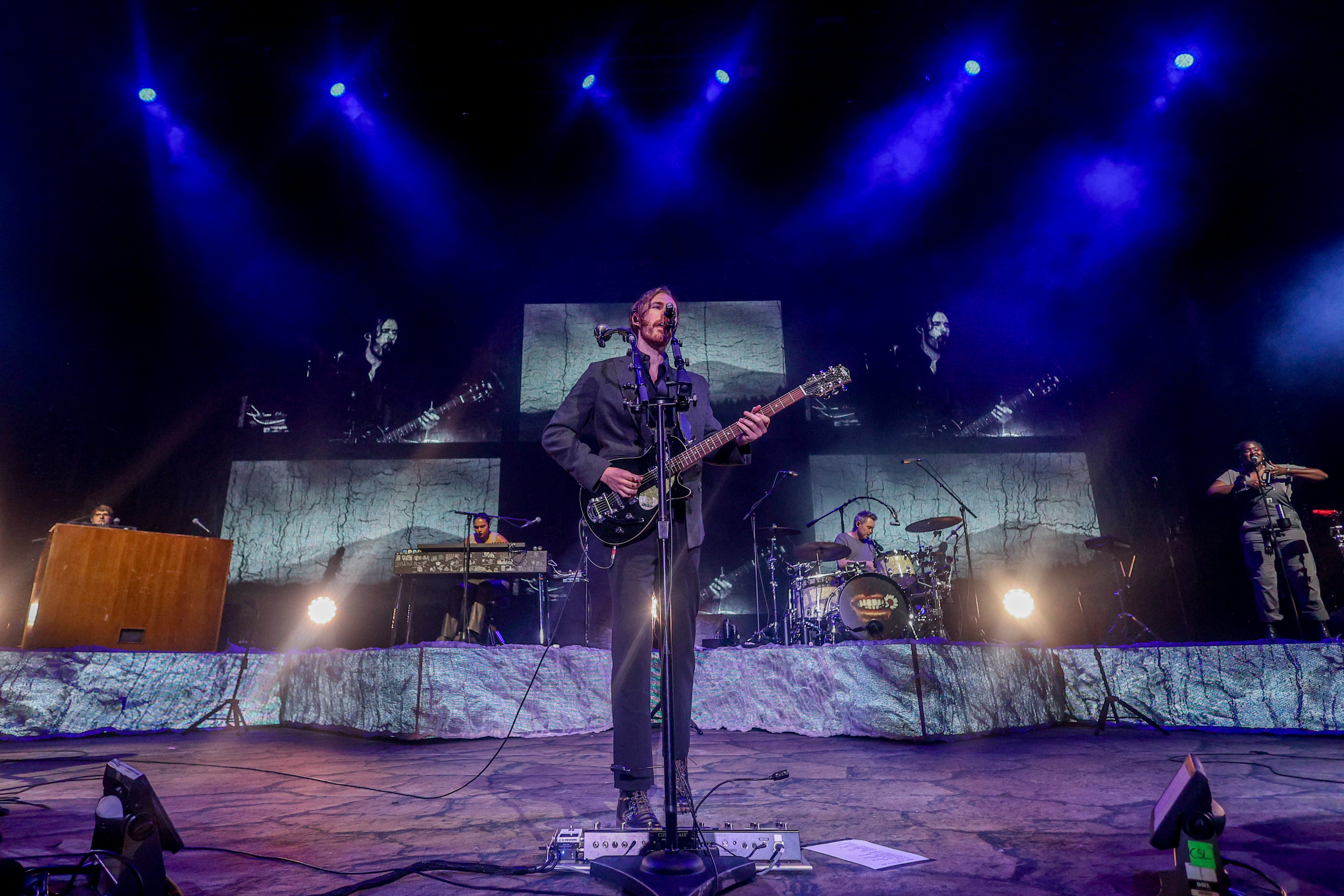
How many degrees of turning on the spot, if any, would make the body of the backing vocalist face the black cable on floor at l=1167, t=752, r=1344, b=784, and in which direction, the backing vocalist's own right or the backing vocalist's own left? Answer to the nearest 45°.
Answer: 0° — they already face it

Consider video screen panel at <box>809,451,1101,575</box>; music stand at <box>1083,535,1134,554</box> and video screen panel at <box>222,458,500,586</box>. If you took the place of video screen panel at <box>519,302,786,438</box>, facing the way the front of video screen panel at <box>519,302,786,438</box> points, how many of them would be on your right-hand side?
1

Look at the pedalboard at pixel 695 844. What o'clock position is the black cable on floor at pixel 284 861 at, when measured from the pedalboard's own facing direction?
The black cable on floor is roughly at 9 o'clock from the pedalboard.

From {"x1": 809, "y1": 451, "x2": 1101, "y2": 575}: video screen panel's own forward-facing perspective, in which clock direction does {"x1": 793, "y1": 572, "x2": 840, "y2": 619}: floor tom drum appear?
The floor tom drum is roughly at 1 o'clock from the video screen panel.

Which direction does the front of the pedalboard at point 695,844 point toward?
away from the camera

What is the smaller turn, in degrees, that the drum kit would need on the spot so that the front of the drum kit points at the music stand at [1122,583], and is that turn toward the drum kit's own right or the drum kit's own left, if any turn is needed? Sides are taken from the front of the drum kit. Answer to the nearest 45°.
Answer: approximately 135° to the drum kit's own left

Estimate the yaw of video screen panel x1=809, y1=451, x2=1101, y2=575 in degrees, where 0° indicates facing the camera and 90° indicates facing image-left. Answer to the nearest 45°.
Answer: approximately 0°

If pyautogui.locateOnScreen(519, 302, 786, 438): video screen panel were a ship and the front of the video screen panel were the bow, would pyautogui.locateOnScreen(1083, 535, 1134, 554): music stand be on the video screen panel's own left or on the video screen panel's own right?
on the video screen panel's own left

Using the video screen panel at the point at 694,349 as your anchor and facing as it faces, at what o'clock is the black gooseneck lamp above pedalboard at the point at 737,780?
The black gooseneck lamp above pedalboard is roughly at 12 o'clock from the video screen panel.

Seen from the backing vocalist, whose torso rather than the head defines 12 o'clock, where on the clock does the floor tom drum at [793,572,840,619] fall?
The floor tom drum is roughly at 2 o'clock from the backing vocalist.
